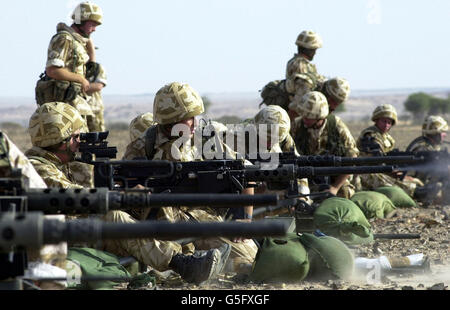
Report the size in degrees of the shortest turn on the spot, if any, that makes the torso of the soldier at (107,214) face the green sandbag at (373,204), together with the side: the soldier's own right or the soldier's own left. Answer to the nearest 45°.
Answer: approximately 45° to the soldier's own left

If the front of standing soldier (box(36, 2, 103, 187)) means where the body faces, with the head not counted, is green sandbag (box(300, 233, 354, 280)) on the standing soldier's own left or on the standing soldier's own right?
on the standing soldier's own right

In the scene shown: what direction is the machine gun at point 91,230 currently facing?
to the viewer's right

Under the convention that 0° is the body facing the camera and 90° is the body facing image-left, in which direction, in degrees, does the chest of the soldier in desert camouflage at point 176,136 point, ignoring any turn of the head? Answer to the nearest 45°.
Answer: approximately 270°

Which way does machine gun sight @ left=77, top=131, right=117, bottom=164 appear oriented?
to the viewer's right

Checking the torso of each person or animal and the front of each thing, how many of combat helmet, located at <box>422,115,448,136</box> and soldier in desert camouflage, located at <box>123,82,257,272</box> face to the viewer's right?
2

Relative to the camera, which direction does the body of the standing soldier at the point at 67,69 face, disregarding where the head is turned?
to the viewer's right

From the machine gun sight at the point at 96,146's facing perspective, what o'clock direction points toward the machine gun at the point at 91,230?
the machine gun at the point at 91,230 is roughly at 3 o'clock from the machine gun sight at the point at 96,146.
